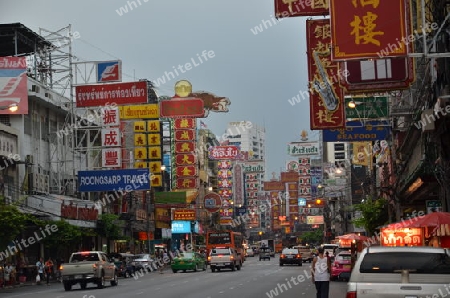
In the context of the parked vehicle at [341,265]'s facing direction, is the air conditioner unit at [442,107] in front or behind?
behind

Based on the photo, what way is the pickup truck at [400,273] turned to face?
away from the camera

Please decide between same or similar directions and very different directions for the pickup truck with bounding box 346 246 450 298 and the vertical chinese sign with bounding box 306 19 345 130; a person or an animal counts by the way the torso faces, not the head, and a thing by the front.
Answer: very different directions

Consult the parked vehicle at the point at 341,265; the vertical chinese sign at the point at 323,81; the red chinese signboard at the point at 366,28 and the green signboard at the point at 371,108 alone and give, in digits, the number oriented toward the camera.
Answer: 3

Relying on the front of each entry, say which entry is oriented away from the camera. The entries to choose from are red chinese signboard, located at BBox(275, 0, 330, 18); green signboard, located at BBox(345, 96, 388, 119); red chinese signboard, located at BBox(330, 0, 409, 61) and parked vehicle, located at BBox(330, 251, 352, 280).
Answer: the parked vehicle
